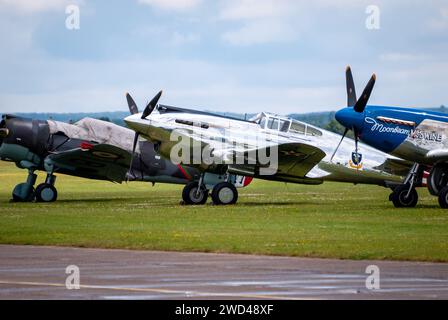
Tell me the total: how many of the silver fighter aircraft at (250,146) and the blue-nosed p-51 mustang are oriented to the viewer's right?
0

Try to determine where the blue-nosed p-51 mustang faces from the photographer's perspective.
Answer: facing the viewer and to the left of the viewer

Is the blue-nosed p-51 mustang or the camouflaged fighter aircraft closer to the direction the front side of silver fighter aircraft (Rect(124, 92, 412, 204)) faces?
the camouflaged fighter aircraft

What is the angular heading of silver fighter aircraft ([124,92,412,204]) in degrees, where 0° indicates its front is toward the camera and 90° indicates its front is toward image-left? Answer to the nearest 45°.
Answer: approximately 90°

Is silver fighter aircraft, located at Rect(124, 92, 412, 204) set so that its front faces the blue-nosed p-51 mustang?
no

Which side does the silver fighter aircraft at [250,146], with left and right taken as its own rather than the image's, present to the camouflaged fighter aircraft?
front
